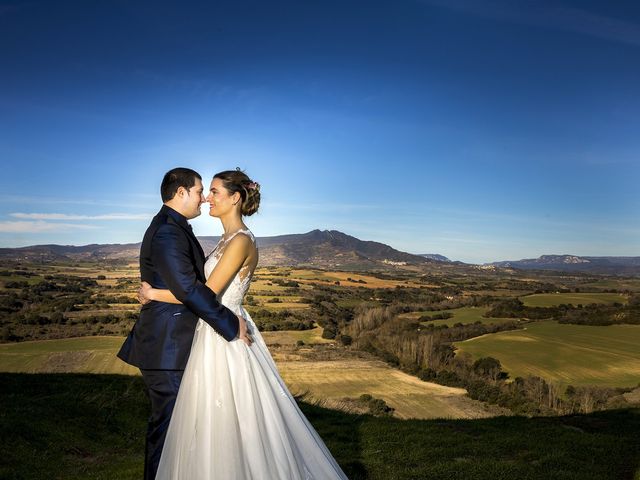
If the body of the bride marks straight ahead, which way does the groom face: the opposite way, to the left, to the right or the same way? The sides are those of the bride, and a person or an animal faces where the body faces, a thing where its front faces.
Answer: the opposite way

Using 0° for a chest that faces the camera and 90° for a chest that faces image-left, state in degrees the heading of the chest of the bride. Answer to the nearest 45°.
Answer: approximately 90°

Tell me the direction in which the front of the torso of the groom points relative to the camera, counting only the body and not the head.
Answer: to the viewer's right

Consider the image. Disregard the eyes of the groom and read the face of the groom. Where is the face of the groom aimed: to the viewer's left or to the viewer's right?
to the viewer's right

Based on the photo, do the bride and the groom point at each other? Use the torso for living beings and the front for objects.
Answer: yes
